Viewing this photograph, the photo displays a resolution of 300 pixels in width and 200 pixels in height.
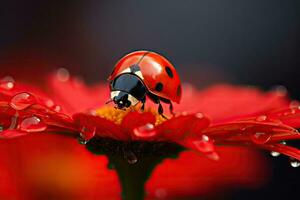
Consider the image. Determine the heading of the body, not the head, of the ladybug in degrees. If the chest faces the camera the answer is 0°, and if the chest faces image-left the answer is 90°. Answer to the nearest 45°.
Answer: approximately 45°
